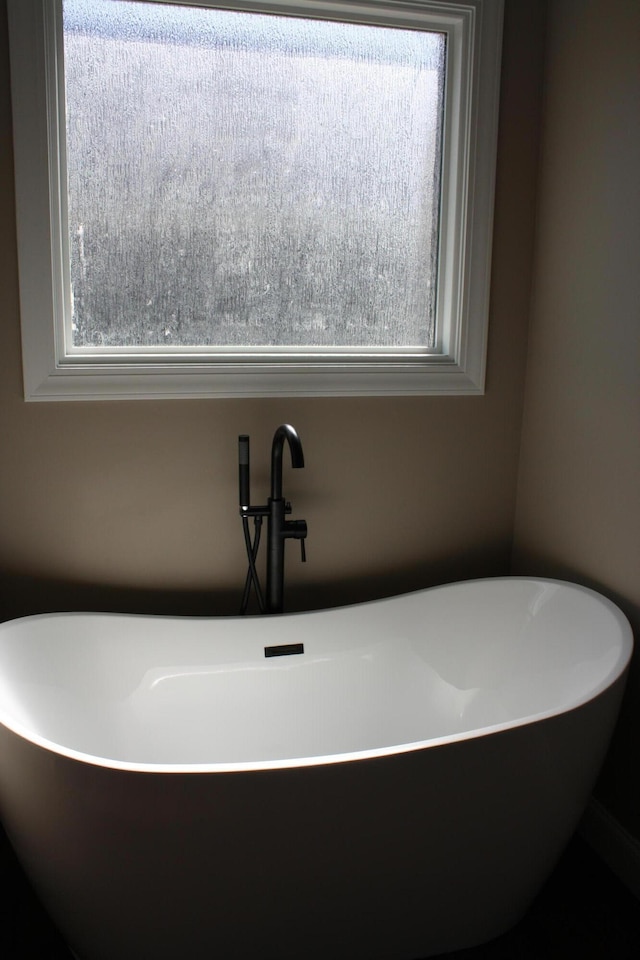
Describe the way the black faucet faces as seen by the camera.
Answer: facing the viewer and to the right of the viewer
